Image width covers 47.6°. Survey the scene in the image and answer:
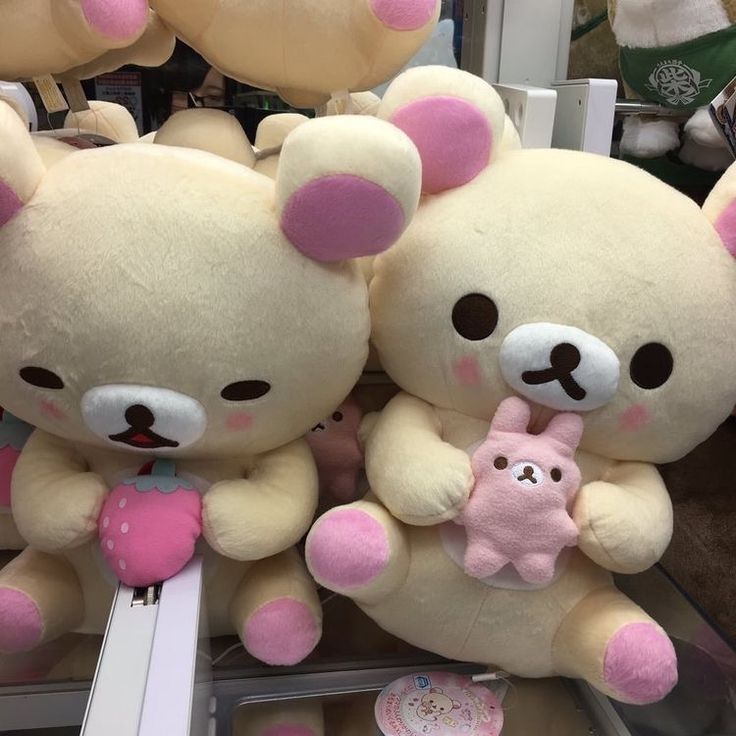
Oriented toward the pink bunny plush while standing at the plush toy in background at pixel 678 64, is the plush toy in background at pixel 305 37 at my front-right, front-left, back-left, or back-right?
front-right

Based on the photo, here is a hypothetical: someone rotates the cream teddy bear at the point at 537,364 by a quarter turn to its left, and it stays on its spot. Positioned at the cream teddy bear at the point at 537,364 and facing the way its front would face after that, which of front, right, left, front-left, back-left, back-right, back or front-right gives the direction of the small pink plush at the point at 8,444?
back

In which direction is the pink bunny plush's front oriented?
toward the camera

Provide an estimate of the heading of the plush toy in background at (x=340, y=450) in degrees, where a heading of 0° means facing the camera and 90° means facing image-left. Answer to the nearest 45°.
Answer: approximately 45°

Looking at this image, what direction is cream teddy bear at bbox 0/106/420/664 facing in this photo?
toward the camera

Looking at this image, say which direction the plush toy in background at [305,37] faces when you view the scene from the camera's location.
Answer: facing the viewer

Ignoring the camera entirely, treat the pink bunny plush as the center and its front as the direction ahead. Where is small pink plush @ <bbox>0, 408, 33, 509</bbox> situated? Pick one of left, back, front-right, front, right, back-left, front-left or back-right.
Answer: right

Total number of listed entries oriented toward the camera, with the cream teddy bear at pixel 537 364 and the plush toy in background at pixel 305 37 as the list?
2

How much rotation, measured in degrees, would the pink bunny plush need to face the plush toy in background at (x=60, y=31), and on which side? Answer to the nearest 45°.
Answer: approximately 90° to its right
